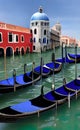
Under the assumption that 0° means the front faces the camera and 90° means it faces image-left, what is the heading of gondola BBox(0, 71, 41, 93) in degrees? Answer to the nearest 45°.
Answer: approximately 225°

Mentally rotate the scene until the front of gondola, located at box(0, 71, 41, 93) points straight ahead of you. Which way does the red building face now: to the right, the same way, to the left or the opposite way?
to the right

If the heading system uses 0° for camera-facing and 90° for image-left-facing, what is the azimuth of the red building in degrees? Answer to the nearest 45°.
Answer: approximately 315°

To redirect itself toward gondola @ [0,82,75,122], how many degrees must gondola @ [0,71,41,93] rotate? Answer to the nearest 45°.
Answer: approximately 135° to its right

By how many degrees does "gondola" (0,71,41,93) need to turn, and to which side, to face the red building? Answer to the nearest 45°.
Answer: approximately 45° to its left

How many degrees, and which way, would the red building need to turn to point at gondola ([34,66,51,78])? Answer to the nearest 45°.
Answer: approximately 45° to its right

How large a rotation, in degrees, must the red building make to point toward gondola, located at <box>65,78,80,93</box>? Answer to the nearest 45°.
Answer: approximately 45° to its right

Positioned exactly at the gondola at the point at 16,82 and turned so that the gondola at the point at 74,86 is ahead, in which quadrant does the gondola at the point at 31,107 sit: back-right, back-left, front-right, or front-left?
front-right

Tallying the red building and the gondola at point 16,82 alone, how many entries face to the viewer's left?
0
